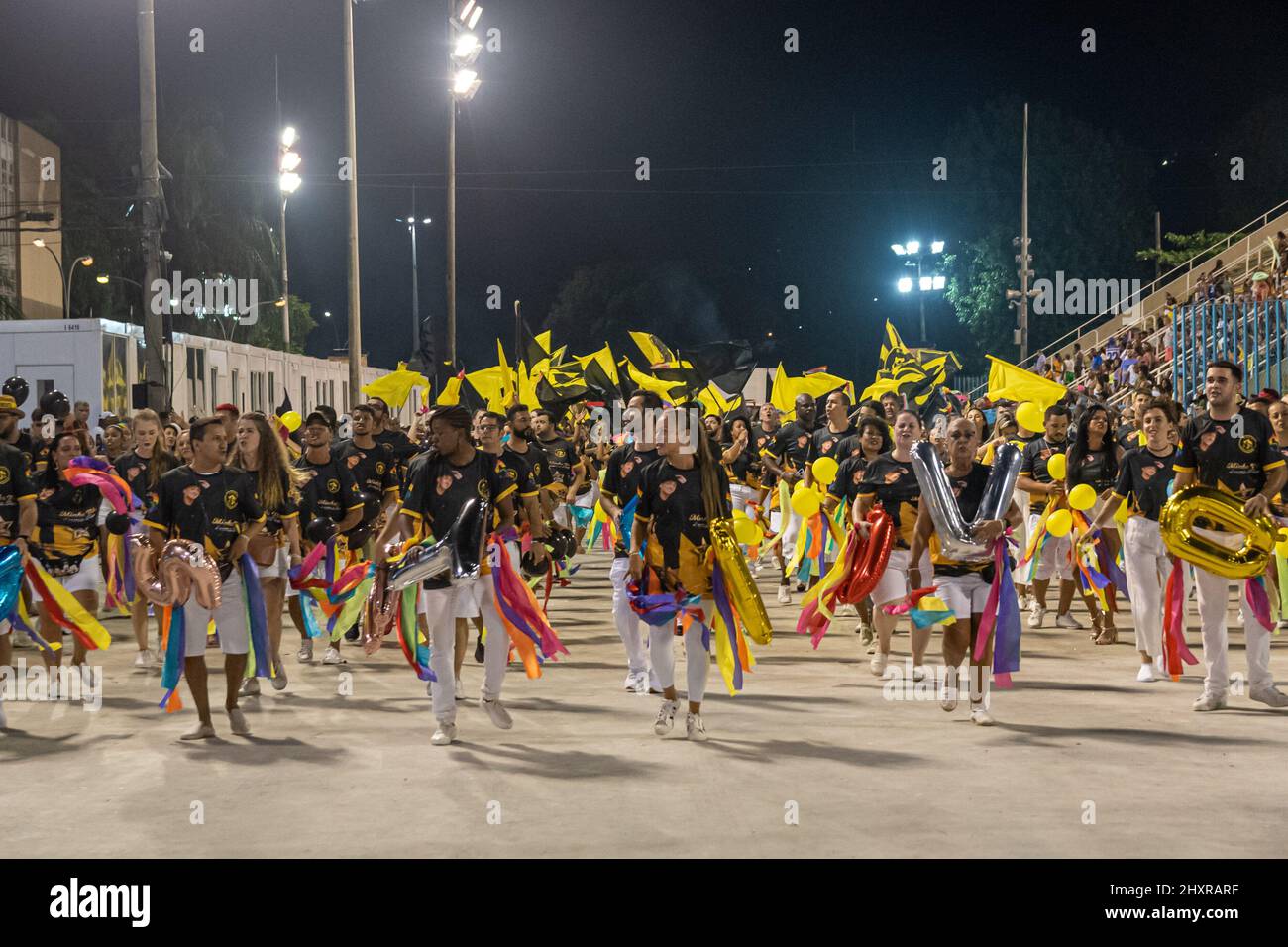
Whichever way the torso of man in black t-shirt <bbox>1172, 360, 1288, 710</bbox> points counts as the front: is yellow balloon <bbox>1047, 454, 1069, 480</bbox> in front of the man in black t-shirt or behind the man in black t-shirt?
behind

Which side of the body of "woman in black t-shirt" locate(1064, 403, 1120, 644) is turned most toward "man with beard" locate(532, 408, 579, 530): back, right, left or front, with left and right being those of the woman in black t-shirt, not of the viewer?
right

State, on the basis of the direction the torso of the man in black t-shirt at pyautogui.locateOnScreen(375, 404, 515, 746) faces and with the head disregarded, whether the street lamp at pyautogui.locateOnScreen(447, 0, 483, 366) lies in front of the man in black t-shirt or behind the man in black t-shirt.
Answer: behind

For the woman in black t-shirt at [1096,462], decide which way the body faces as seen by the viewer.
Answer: toward the camera

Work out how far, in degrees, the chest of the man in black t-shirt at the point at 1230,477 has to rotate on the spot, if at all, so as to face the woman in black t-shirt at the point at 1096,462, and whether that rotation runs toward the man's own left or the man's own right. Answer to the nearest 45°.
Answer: approximately 180°

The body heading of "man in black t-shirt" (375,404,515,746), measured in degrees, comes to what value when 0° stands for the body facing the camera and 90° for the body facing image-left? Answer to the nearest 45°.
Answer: approximately 0°

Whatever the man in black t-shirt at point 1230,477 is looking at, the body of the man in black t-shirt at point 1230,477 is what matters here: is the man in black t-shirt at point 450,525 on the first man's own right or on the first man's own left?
on the first man's own right

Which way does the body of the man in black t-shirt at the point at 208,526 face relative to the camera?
toward the camera

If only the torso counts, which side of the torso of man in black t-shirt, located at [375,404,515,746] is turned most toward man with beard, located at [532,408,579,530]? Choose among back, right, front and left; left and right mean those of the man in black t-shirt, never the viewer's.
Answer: back

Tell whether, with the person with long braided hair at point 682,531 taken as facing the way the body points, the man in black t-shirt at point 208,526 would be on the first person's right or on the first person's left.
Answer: on the first person's right

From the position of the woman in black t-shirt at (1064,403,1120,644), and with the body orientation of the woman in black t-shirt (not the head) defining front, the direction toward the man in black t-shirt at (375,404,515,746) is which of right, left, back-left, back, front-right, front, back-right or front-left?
front-right

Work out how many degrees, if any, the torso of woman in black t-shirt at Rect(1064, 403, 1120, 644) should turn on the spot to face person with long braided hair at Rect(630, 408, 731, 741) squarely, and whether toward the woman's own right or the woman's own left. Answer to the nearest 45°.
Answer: approximately 45° to the woman's own right

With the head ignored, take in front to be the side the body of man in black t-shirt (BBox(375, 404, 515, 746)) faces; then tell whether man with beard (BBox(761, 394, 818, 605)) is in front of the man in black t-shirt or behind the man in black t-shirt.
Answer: behind

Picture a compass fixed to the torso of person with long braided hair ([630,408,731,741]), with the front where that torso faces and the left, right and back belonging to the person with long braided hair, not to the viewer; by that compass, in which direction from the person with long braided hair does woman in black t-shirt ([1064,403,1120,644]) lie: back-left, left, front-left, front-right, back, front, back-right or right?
back-left

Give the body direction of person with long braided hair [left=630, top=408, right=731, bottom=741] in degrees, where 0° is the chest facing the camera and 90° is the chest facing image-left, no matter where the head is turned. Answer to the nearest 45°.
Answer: approximately 0°
